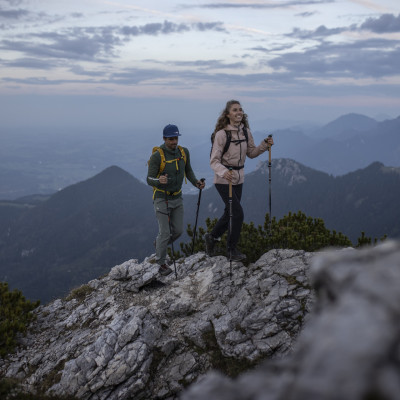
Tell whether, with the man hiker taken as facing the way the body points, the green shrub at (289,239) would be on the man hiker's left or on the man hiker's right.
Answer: on the man hiker's left

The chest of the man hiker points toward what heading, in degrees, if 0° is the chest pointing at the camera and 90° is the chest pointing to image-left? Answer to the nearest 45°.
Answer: approximately 315°
